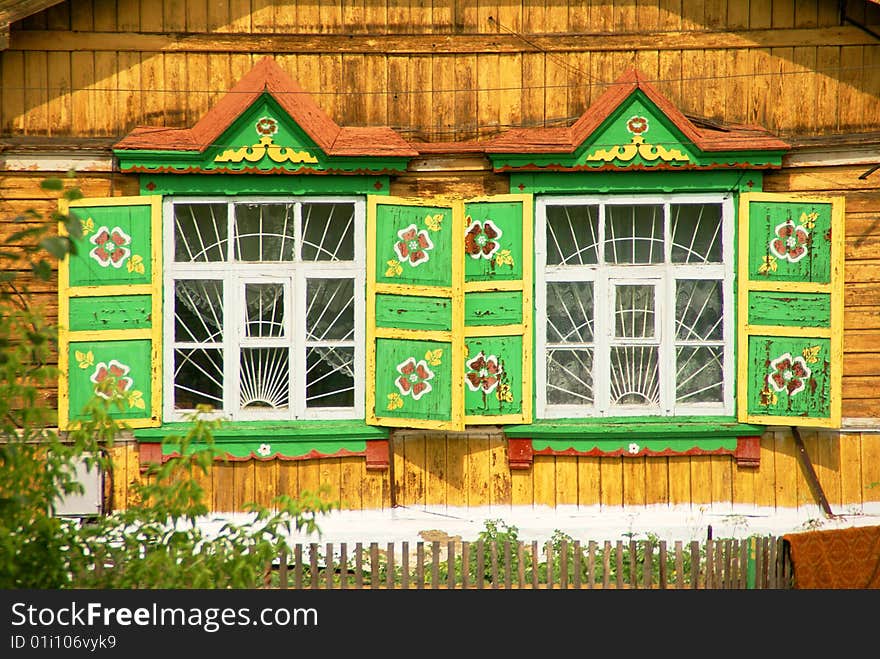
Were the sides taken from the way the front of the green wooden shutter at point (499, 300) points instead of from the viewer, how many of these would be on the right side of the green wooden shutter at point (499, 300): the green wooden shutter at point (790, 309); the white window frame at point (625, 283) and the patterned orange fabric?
0

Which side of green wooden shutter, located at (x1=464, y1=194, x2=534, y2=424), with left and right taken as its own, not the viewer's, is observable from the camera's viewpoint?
front

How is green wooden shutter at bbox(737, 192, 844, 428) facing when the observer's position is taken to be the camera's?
facing the viewer

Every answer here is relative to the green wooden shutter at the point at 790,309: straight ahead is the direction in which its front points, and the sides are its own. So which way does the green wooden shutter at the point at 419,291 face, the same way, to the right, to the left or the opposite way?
the same way

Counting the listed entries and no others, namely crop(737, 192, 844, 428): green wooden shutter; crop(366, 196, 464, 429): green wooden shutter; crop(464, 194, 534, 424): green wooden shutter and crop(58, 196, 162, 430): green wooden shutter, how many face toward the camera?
4

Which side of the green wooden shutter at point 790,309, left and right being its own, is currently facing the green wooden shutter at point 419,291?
right

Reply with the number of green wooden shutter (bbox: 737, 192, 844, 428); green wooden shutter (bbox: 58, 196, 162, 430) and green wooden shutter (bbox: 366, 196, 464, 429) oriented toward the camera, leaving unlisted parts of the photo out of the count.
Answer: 3

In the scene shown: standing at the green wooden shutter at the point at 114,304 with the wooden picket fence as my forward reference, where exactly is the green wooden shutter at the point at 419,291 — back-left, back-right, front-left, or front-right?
front-left

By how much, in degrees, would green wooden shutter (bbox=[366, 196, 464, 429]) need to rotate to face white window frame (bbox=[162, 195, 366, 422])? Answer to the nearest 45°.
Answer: approximately 90° to its right

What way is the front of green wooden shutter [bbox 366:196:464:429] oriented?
toward the camera

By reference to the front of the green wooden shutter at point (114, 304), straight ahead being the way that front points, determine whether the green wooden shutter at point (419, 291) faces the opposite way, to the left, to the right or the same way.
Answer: the same way
